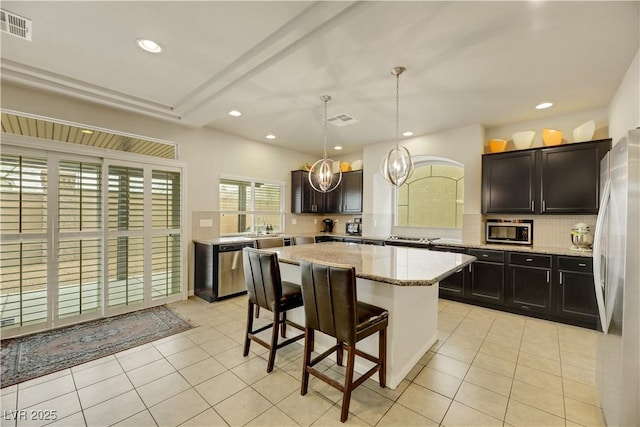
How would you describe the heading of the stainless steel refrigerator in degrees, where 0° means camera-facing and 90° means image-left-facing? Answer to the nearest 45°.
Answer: approximately 90°

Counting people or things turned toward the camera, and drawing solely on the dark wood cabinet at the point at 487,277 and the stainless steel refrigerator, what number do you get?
1

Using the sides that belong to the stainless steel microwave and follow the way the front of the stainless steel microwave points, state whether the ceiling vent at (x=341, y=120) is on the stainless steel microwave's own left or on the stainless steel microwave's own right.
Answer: on the stainless steel microwave's own right

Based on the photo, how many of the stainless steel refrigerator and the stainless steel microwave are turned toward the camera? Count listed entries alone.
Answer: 1

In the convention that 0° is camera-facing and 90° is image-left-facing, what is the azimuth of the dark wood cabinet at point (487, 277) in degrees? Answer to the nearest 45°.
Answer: approximately 0°

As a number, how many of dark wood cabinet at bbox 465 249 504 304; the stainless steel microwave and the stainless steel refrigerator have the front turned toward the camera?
2

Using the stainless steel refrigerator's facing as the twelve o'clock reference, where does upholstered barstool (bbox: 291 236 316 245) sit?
The upholstered barstool is roughly at 12 o'clock from the stainless steel refrigerator.

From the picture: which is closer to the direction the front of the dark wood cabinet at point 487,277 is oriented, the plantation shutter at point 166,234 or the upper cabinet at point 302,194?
the plantation shutter
